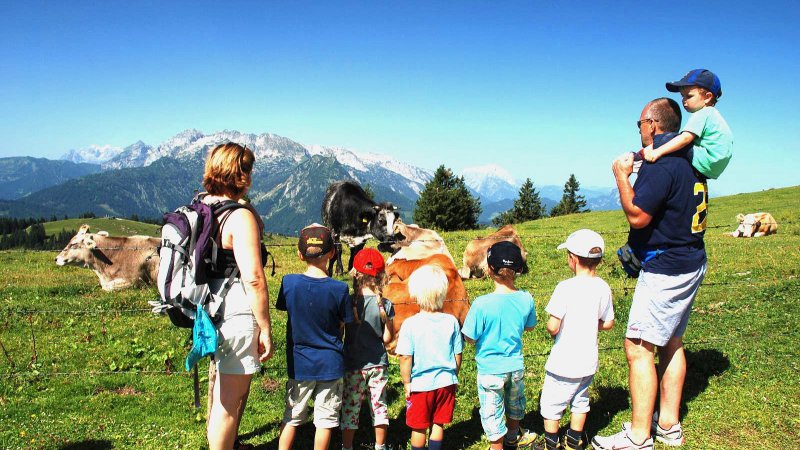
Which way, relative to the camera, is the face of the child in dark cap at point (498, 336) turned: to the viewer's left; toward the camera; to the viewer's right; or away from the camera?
away from the camera

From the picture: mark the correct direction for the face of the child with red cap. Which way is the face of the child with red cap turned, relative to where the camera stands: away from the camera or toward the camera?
away from the camera

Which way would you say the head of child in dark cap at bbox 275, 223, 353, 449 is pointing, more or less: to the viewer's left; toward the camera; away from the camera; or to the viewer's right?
away from the camera

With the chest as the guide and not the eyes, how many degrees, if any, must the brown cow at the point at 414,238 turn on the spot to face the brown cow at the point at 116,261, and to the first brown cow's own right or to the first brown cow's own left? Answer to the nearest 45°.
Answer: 0° — it already faces it

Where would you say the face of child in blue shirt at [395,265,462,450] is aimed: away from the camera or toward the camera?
away from the camera

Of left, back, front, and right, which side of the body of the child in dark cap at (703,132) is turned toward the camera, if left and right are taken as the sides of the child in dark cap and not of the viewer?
left

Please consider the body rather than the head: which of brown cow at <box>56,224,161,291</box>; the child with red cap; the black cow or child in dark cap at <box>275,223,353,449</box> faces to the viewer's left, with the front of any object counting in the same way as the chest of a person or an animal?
the brown cow

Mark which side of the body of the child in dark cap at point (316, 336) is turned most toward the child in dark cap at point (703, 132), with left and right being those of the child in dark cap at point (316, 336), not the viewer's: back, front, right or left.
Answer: right

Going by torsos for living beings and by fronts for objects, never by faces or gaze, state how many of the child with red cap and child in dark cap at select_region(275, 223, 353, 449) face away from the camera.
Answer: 2

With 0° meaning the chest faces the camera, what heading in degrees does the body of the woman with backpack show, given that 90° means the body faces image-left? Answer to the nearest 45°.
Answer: approximately 225°
